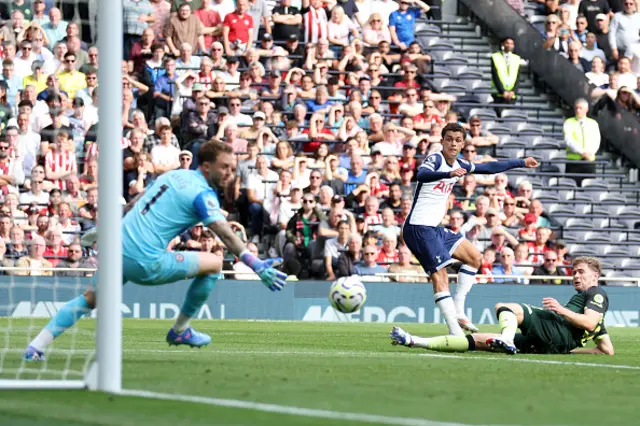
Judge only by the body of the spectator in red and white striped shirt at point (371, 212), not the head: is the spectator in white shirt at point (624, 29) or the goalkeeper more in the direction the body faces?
the goalkeeper

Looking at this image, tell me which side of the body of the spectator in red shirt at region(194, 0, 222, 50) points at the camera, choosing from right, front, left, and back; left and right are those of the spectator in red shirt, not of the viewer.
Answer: front

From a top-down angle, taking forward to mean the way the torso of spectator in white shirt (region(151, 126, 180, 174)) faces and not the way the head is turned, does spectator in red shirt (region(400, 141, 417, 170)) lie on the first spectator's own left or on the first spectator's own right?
on the first spectator's own left

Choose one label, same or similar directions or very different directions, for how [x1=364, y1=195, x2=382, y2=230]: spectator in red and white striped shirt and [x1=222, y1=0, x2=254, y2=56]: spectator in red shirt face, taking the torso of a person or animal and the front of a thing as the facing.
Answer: same or similar directions

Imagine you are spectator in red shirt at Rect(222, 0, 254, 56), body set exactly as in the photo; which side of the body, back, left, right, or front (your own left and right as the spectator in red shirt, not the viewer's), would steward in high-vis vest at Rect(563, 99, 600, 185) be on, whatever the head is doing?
left

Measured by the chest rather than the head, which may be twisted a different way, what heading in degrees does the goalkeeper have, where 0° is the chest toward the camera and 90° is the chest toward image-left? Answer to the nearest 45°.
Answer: approximately 225°

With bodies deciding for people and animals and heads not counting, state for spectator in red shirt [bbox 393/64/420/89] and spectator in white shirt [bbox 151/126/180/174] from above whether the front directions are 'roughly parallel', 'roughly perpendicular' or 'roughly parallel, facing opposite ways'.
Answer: roughly parallel

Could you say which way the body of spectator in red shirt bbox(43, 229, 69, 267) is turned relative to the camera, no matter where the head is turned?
toward the camera

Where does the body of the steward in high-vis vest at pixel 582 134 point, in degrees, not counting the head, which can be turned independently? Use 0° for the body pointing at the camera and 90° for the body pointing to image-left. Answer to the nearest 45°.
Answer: approximately 0°

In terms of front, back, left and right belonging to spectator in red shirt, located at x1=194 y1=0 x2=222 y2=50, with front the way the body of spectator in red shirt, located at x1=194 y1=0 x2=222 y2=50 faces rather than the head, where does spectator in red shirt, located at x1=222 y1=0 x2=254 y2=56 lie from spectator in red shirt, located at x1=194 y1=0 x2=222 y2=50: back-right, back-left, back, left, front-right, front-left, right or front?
left
